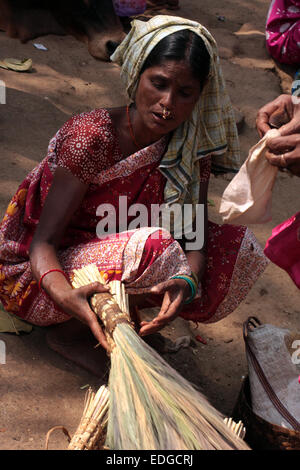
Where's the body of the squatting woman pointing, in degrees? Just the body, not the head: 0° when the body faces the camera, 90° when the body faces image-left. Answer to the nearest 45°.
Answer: approximately 315°
